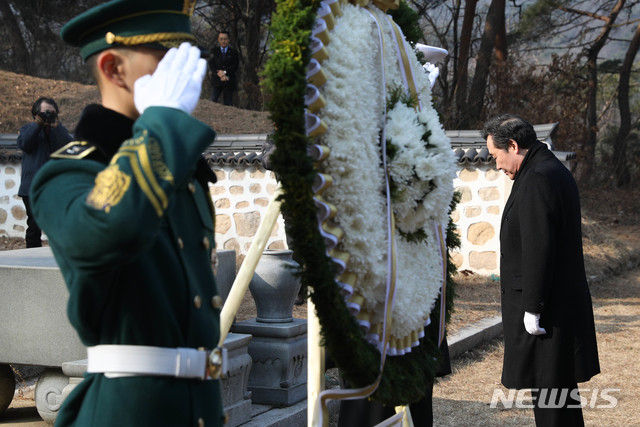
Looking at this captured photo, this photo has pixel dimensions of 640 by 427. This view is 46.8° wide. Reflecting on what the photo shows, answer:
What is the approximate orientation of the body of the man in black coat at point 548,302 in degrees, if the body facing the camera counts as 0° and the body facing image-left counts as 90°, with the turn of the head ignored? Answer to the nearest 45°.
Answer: approximately 90°

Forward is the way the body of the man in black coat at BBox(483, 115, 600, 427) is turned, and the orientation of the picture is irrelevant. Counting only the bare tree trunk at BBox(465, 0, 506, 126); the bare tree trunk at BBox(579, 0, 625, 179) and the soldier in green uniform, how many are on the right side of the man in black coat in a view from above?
2

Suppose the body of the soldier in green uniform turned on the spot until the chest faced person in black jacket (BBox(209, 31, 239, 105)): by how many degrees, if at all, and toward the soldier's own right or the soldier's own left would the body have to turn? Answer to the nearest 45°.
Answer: approximately 90° to the soldier's own left

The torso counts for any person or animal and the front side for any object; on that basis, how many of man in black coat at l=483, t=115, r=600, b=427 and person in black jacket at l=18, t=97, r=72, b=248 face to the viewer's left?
1

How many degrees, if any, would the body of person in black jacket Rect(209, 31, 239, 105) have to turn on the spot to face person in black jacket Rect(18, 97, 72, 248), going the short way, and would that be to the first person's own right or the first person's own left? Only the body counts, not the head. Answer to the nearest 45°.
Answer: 0° — they already face them

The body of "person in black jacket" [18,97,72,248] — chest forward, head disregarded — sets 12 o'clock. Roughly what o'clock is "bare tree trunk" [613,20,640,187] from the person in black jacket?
The bare tree trunk is roughly at 8 o'clock from the person in black jacket.

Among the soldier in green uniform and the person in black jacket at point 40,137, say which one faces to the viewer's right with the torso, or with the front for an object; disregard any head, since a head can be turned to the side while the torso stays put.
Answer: the soldier in green uniform

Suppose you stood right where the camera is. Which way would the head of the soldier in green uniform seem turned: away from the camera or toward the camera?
away from the camera

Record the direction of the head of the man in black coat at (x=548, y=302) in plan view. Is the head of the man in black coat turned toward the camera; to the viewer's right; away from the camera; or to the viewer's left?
to the viewer's left

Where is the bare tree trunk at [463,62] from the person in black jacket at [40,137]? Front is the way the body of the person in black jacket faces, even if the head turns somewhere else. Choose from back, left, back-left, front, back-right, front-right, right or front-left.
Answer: back-left

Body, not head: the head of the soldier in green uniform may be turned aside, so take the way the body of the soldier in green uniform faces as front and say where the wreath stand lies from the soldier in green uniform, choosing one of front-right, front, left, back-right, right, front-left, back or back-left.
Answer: front-left

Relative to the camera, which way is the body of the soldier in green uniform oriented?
to the viewer's right
